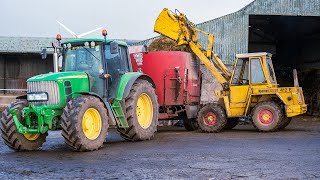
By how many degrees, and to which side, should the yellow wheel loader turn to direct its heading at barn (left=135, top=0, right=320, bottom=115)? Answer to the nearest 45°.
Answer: approximately 90° to its right

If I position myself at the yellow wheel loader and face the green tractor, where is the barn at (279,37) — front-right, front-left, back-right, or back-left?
back-right

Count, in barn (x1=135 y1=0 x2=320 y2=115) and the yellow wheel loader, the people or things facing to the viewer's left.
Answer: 1

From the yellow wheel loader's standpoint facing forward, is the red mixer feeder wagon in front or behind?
in front

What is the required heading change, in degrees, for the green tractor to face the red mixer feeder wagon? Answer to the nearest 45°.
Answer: approximately 180°

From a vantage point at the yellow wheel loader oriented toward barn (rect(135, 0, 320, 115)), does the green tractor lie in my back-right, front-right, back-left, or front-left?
back-left

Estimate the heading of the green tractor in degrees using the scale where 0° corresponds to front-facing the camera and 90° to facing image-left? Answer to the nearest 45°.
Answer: approximately 45°

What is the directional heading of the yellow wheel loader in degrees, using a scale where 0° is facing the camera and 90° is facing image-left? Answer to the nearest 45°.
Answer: approximately 90°

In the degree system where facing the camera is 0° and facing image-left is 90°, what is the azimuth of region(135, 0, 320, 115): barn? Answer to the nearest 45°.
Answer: approximately 0°

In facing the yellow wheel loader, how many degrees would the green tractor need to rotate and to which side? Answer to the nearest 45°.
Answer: approximately 180°

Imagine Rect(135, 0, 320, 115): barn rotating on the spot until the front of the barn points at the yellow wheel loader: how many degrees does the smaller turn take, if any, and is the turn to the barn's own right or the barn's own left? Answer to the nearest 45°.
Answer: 0° — it already faces it
